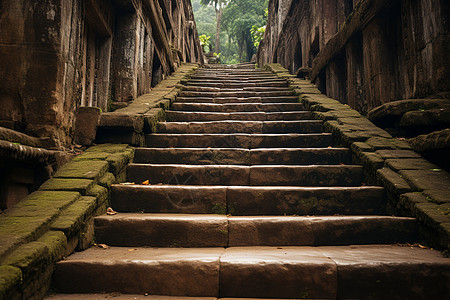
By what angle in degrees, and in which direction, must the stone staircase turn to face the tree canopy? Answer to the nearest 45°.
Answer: approximately 180°

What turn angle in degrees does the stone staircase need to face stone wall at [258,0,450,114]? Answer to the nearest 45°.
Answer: approximately 135° to its left

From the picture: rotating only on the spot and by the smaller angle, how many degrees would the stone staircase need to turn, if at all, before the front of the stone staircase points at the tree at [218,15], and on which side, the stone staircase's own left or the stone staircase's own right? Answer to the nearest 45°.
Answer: approximately 180°

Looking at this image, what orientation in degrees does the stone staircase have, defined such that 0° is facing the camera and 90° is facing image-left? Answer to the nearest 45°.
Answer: approximately 0°
